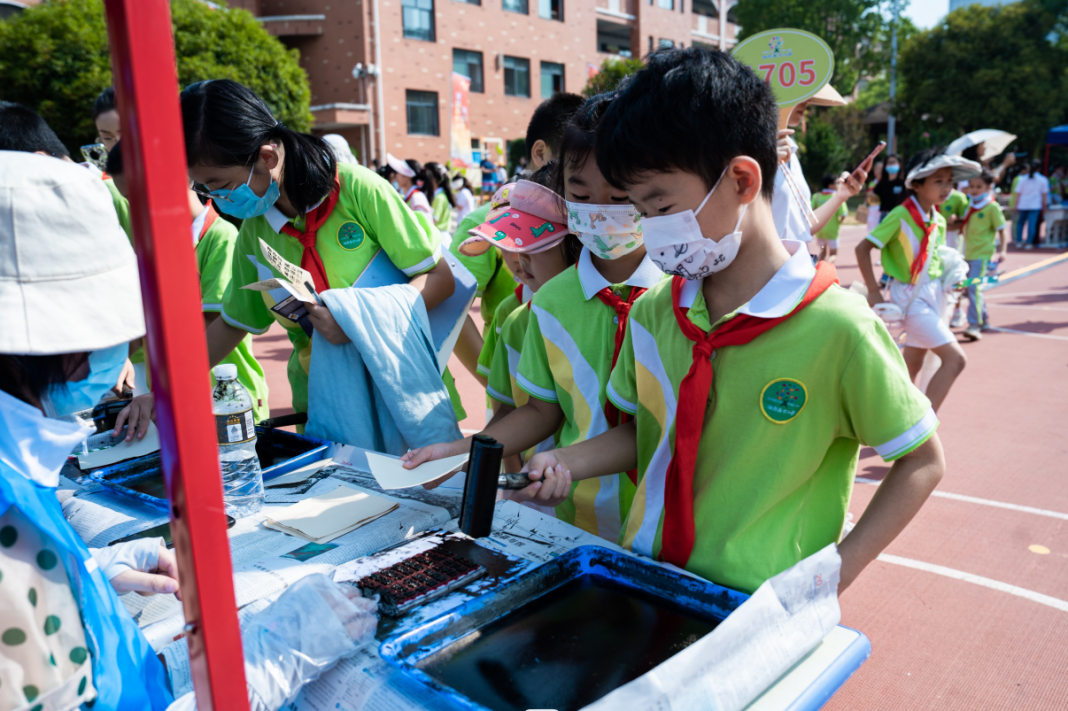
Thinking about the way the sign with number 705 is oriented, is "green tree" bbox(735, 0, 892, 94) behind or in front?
behind

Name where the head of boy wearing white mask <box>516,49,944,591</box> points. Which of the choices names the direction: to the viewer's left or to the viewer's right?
to the viewer's left
